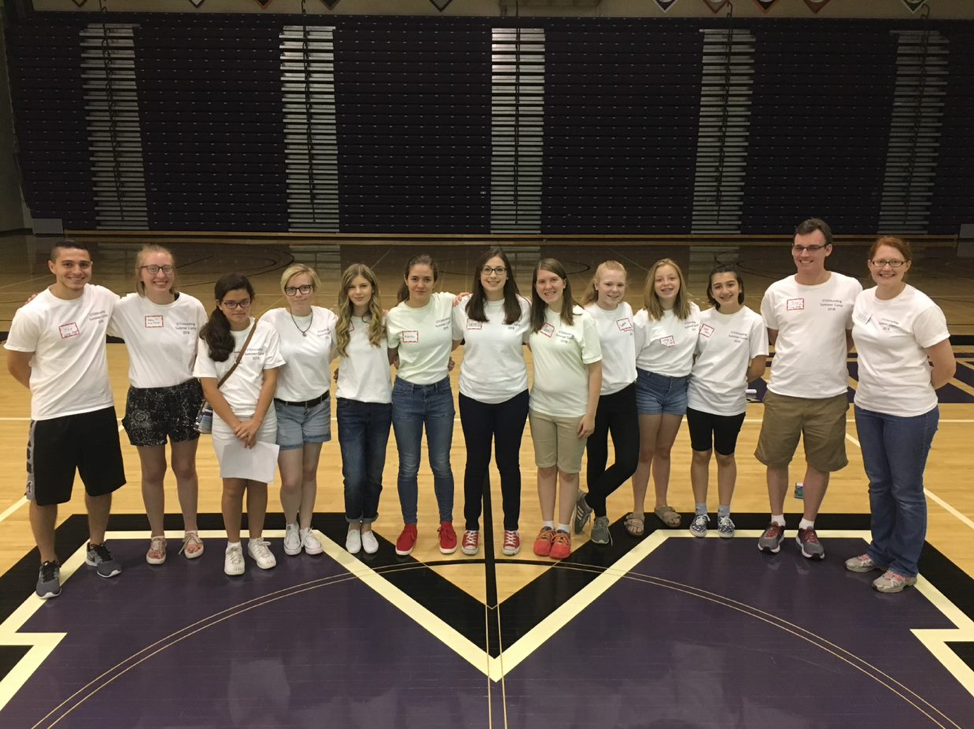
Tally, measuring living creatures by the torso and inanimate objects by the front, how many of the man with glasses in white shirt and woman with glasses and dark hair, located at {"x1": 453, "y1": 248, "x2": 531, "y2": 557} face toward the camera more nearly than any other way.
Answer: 2

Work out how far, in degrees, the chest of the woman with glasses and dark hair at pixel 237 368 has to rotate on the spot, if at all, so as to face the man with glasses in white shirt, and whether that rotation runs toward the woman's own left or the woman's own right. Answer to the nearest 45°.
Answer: approximately 90° to the woman's own left

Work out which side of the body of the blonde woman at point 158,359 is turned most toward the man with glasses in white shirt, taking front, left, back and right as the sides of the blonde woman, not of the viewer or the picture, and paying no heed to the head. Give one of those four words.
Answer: left

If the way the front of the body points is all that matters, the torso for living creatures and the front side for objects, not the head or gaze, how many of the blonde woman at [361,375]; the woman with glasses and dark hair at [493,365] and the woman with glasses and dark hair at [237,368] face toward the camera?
3

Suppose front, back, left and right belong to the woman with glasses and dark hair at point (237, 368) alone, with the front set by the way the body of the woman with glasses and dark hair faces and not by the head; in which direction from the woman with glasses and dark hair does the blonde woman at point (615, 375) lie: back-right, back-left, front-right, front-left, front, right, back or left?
left
